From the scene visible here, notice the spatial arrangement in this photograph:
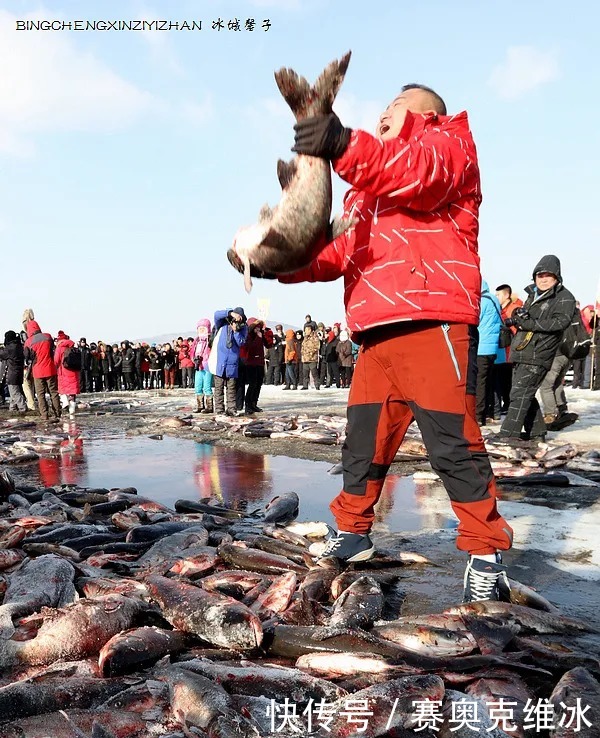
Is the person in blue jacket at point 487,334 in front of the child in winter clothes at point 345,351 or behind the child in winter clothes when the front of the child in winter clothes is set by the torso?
in front

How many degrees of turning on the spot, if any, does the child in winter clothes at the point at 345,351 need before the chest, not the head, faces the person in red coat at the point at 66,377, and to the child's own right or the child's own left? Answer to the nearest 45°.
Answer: approximately 45° to the child's own right

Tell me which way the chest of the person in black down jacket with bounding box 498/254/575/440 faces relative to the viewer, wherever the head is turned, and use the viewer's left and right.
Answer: facing the viewer and to the left of the viewer

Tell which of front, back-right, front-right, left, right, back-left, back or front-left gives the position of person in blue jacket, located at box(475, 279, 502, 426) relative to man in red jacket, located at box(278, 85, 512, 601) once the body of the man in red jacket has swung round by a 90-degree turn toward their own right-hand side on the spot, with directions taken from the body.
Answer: front-right

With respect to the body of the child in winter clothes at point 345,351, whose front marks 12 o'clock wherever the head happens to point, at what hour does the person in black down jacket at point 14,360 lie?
The person in black down jacket is roughly at 2 o'clock from the child in winter clothes.

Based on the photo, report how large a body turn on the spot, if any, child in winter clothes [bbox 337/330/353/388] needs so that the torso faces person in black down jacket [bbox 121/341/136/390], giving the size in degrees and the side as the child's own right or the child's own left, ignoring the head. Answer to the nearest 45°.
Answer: approximately 135° to the child's own right

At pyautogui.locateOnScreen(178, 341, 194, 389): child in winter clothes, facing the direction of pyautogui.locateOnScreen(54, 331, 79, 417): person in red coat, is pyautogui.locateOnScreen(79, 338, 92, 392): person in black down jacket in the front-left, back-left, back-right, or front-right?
front-right

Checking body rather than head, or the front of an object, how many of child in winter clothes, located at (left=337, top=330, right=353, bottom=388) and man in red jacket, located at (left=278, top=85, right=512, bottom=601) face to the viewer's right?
0

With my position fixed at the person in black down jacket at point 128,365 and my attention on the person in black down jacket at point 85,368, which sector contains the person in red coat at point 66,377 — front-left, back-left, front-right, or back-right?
front-left

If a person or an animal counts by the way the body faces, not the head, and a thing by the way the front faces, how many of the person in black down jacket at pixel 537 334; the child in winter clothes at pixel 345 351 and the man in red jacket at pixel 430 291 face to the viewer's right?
0

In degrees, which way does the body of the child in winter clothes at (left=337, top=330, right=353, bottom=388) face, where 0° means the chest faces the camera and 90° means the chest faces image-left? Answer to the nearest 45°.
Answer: approximately 0°

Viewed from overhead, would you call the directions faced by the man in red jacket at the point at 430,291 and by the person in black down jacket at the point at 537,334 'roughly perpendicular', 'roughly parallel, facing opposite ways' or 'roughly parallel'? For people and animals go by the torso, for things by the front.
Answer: roughly parallel
